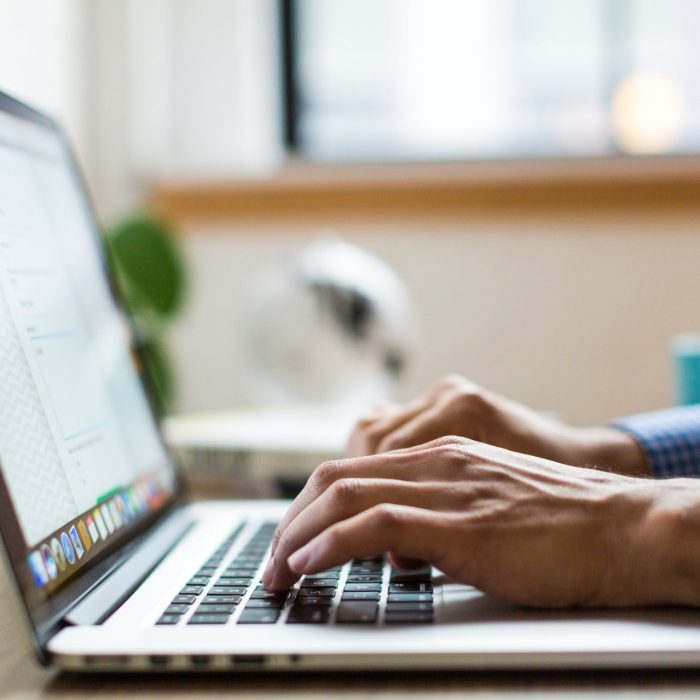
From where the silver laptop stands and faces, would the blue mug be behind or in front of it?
in front

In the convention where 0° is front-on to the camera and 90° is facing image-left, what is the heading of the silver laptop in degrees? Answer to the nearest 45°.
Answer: approximately 270°
